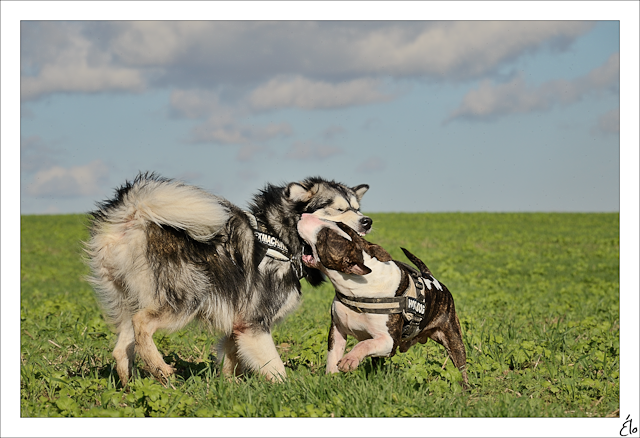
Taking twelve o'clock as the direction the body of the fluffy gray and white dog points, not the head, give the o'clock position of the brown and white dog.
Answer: The brown and white dog is roughly at 1 o'clock from the fluffy gray and white dog.

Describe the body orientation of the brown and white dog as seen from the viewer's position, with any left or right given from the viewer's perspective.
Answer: facing the viewer and to the left of the viewer

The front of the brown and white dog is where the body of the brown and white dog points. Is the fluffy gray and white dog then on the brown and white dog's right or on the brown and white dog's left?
on the brown and white dog's right

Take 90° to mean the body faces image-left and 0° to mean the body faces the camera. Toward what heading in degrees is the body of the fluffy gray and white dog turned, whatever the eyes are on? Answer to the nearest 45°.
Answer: approximately 270°

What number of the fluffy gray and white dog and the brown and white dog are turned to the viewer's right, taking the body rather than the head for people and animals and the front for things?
1

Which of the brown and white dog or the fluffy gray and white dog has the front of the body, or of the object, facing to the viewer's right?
the fluffy gray and white dog
